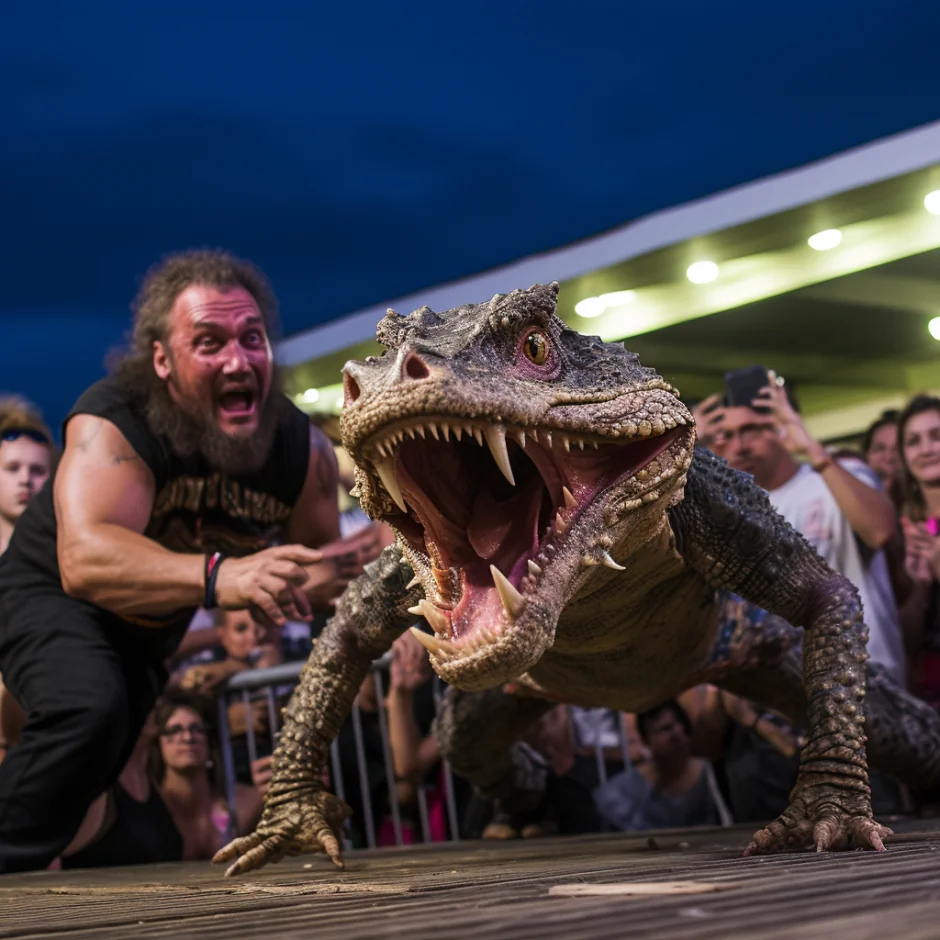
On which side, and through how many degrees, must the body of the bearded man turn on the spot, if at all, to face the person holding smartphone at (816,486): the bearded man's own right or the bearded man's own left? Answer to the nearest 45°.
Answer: approximately 45° to the bearded man's own left

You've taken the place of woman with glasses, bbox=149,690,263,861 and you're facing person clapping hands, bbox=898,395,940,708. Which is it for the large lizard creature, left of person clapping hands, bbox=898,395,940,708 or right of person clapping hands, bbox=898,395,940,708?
right

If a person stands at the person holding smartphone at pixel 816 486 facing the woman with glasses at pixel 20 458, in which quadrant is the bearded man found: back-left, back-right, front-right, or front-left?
front-left

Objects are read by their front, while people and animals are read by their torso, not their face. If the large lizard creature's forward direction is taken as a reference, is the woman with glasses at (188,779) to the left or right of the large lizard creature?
on its right

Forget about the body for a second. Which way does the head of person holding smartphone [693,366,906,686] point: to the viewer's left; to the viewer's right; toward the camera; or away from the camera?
toward the camera

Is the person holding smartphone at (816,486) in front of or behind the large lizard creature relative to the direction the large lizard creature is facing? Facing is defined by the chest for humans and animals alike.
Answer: behind

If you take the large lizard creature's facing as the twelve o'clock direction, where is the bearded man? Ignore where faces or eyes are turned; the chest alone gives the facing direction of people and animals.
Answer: The bearded man is roughly at 3 o'clock from the large lizard creature.

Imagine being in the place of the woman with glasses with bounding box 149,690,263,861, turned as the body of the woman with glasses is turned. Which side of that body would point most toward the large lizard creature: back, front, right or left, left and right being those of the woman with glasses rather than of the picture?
front

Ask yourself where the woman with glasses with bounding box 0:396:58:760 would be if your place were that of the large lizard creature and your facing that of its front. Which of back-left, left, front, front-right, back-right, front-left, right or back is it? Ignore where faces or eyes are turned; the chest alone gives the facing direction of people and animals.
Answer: right

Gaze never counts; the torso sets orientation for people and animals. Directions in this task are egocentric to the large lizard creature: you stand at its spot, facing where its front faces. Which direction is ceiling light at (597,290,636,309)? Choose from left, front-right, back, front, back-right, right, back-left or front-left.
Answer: back-right

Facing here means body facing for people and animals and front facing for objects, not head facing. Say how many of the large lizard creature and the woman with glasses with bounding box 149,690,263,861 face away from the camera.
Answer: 0

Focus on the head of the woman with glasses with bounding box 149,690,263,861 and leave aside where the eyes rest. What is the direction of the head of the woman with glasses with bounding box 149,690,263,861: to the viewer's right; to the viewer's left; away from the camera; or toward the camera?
toward the camera

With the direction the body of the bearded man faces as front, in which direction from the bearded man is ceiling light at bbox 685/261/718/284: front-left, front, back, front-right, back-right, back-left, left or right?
left

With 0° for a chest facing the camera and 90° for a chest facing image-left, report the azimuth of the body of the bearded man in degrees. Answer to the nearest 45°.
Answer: approximately 315°

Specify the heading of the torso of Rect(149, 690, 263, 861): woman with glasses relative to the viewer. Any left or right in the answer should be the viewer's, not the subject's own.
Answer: facing the viewer

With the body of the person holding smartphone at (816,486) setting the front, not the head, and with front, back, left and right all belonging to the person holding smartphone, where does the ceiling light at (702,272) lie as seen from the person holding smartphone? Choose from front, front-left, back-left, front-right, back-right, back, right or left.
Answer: back-right
